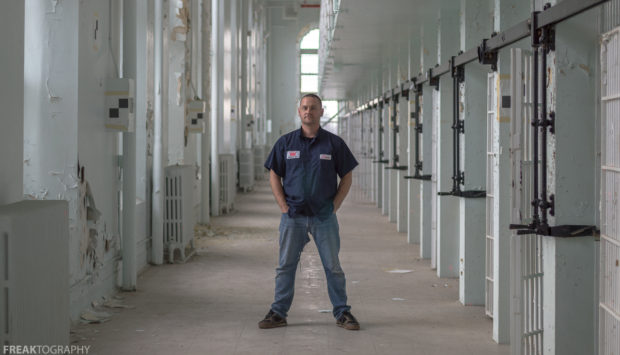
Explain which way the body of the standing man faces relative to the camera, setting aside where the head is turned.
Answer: toward the camera

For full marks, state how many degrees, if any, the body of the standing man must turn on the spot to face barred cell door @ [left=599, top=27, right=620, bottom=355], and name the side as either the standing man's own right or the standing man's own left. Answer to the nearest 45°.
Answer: approximately 45° to the standing man's own left

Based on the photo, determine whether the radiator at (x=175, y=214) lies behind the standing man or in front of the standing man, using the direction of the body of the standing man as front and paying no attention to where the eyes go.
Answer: behind

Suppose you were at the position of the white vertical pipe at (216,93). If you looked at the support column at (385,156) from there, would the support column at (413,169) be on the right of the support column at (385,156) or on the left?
right

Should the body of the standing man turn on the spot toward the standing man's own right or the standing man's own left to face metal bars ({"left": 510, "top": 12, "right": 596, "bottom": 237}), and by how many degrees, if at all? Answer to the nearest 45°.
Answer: approximately 45° to the standing man's own left

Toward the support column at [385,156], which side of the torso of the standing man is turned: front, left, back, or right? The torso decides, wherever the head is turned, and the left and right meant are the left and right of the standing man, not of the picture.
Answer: back

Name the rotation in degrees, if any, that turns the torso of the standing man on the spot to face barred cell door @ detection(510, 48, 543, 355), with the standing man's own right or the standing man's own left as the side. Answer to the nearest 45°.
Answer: approximately 45° to the standing man's own left

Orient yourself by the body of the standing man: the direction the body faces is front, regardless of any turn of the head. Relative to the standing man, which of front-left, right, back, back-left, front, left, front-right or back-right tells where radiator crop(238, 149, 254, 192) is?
back

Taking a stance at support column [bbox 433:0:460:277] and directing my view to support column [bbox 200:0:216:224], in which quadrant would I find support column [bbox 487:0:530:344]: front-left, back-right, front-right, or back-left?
back-left

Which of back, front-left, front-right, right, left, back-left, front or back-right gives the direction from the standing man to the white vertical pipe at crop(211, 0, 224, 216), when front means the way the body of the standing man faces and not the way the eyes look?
back

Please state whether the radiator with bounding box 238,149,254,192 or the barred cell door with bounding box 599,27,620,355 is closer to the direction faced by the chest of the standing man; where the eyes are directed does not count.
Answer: the barred cell door

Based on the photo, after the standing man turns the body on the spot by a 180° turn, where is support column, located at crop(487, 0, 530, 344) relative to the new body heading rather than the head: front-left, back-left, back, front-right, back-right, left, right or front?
right

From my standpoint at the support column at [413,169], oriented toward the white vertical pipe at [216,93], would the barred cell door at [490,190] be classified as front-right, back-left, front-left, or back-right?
back-left

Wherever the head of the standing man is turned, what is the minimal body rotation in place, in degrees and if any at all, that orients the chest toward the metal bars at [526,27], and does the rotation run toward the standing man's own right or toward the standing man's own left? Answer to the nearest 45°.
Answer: approximately 45° to the standing man's own left

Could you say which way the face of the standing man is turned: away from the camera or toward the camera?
toward the camera

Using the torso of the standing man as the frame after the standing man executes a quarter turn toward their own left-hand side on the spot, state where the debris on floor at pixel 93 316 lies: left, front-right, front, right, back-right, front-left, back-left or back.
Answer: back

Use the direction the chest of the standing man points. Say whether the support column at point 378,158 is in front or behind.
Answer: behind

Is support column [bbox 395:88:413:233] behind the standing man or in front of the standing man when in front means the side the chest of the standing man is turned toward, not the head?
behind

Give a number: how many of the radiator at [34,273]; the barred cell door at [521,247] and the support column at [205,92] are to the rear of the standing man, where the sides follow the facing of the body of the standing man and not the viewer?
1

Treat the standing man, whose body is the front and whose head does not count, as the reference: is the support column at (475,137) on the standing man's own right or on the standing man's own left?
on the standing man's own left
